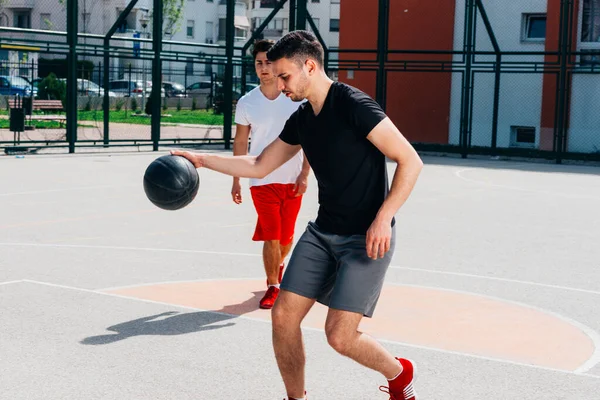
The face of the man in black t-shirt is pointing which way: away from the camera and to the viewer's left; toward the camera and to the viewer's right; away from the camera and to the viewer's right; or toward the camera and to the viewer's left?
toward the camera and to the viewer's left

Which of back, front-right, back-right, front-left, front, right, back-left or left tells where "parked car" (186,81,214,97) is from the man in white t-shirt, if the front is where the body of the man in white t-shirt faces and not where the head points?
back

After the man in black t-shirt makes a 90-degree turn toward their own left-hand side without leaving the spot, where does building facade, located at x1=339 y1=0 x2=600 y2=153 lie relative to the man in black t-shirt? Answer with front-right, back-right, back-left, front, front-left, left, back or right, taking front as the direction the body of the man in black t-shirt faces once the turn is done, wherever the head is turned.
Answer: back-left

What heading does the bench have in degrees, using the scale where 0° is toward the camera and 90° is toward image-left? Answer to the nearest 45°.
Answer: approximately 0°

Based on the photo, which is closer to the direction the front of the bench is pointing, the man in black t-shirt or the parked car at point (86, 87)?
the man in black t-shirt

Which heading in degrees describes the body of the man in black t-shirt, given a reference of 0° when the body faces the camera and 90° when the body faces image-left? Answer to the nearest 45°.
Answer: approximately 45°

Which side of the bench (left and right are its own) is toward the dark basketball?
front

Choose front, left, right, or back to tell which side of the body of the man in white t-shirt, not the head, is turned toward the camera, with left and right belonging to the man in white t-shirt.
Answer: front

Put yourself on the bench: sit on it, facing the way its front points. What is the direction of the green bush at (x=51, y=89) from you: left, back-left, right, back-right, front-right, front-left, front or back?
back

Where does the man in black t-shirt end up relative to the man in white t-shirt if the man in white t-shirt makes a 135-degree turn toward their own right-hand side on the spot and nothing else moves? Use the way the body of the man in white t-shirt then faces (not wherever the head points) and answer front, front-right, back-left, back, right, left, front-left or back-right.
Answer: back-left
